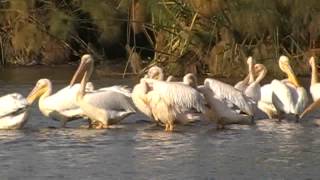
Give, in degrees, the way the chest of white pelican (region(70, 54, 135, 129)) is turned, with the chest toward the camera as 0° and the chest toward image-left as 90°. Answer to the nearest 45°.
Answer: approximately 90°

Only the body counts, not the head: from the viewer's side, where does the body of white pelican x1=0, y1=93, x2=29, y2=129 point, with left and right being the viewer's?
facing to the left of the viewer

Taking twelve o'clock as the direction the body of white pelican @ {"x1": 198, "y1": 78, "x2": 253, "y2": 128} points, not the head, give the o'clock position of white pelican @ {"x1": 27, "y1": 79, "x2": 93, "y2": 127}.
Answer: white pelican @ {"x1": 27, "y1": 79, "x2": 93, "y2": 127} is roughly at 12 o'clock from white pelican @ {"x1": 198, "y1": 78, "x2": 253, "y2": 128}.

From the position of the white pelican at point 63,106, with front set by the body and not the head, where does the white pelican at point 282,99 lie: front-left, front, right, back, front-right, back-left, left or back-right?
back

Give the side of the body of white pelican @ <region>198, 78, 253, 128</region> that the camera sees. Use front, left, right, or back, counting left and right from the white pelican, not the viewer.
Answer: left

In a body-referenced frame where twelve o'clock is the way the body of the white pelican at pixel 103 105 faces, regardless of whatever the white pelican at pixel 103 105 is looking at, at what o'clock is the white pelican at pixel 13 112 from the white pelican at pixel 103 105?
the white pelican at pixel 13 112 is roughly at 12 o'clock from the white pelican at pixel 103 105.

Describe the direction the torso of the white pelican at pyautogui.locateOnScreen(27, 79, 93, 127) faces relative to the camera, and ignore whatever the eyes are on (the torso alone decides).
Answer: to the viewer's left
